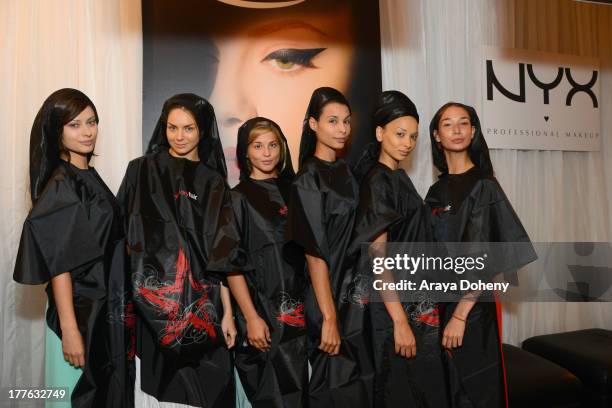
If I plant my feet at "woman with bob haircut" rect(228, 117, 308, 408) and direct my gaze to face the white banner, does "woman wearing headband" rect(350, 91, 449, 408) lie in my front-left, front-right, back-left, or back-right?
front-right

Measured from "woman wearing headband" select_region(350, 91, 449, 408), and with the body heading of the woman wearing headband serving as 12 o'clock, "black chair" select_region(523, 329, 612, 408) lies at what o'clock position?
The black chair is roughly at 9 o'clock from the woman wearing headband.

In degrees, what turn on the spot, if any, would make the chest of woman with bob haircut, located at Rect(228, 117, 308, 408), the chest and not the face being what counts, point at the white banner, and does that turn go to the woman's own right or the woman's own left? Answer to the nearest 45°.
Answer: approximately 90° to the woman's own left

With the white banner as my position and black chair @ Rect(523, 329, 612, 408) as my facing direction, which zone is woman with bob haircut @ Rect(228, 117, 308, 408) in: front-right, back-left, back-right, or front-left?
front-right

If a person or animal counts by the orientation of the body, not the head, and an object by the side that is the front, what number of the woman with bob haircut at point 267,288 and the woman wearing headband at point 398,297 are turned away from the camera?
0

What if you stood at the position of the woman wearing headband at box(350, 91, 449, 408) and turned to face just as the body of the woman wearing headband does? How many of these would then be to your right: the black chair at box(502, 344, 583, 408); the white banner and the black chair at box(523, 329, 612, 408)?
0

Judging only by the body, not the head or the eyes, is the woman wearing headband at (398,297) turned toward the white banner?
no

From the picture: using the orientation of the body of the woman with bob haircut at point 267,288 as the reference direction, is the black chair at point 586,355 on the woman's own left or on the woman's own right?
on the woman's own left

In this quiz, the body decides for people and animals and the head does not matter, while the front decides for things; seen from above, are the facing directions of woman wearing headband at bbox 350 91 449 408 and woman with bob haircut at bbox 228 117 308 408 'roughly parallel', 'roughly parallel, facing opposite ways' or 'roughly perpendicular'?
roughly parallel

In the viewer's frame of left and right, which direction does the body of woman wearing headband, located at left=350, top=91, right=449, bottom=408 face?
facing the viewer and to the right of the viewer

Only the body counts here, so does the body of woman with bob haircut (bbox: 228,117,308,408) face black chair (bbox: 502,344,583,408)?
no

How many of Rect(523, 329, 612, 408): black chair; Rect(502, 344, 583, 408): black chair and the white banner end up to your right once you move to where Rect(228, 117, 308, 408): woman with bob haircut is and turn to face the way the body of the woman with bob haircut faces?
0

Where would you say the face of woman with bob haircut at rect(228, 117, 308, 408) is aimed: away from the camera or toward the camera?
toward the camera
